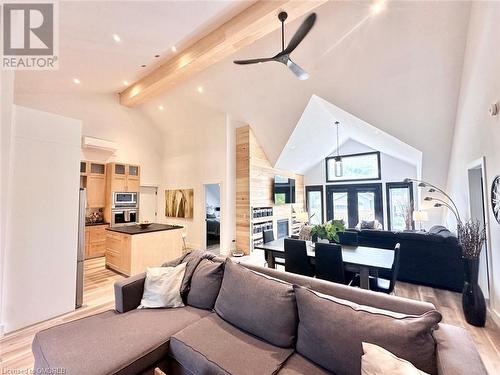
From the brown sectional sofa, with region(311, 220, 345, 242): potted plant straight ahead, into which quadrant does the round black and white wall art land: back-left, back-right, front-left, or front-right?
front-right

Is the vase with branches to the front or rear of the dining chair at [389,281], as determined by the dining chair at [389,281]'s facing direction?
to the rear

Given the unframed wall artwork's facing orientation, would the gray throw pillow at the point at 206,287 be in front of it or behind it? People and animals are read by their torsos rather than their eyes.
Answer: in front

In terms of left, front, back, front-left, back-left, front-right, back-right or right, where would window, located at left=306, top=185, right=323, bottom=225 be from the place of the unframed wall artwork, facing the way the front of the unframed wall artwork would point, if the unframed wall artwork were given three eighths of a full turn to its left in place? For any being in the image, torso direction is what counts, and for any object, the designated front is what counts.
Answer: front-right

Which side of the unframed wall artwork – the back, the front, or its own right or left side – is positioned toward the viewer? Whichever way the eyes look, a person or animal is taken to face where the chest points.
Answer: front

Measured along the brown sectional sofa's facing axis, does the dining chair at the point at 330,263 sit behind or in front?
behind

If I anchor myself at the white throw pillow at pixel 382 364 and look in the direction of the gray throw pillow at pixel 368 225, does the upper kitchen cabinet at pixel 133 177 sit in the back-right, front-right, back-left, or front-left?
front-left

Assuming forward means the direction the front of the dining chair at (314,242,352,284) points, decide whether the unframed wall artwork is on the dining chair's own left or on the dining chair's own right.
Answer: on the dining chair's own left

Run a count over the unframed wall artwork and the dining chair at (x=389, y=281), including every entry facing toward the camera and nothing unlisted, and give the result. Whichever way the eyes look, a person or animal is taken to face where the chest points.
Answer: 1

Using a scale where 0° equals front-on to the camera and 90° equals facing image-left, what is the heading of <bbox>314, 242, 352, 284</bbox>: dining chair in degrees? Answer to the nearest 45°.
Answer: approximately 225°

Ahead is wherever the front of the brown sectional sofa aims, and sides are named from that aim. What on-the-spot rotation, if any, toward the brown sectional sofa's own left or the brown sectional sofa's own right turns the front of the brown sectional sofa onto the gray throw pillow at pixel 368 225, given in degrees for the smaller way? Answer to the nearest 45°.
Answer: approximately 180°

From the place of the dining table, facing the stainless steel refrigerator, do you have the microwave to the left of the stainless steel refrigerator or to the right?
right

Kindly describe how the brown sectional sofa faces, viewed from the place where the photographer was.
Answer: facing the viewer and to the left of the viewer

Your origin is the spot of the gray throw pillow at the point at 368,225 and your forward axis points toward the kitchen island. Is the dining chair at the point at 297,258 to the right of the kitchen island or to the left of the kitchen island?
left

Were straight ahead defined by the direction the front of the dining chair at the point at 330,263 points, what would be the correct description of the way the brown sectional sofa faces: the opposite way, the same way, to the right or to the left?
the opposite way
